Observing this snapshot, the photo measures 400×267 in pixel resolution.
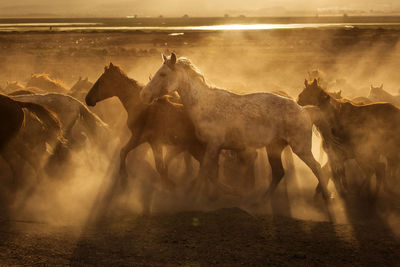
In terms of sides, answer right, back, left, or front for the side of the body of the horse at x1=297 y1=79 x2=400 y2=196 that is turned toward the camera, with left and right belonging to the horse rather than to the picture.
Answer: left

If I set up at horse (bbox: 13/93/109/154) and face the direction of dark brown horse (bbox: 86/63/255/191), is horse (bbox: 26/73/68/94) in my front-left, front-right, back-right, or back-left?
back-left

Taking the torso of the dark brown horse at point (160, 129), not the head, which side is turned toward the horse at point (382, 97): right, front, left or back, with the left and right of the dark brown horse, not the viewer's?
back

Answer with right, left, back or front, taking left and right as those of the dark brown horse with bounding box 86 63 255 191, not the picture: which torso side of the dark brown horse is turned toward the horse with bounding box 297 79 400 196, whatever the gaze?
back

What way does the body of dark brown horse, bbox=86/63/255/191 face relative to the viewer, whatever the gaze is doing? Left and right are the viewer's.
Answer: facing to the left of the viewer

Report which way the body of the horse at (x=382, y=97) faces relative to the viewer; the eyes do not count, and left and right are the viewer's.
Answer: facing to the left of the viewer

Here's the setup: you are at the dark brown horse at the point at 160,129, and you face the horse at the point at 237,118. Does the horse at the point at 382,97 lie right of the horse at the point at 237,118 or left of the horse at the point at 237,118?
left

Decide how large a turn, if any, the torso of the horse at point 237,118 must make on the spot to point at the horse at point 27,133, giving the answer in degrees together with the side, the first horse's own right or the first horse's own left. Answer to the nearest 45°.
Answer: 0° — it already faces it

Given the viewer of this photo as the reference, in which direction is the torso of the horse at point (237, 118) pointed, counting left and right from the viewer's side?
facing to the left of the viewer
